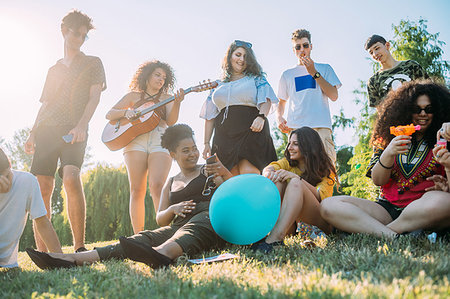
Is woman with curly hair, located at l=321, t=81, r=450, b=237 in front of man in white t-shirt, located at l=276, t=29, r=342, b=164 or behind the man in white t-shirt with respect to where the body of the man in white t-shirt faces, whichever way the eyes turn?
in front

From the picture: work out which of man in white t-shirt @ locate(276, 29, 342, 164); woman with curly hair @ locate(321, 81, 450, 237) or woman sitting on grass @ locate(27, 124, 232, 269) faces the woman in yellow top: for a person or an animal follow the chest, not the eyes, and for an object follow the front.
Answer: the man in white t-shirt

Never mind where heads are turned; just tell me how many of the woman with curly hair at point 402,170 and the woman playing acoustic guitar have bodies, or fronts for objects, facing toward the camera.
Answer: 2

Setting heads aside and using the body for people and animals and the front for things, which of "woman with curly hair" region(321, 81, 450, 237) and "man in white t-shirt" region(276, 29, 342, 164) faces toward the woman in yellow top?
the man in white t-shirt

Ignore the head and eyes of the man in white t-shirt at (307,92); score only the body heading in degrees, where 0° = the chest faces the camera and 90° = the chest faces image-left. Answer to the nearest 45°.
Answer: approximately 0°

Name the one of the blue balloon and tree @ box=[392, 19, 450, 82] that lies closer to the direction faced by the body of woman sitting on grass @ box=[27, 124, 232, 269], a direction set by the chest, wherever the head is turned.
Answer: the blue balloon

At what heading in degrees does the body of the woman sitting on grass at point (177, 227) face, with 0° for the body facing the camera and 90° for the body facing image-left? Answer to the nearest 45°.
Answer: approximately 45°

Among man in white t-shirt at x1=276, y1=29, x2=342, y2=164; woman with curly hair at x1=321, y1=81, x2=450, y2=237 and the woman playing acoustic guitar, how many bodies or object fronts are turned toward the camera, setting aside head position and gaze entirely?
3

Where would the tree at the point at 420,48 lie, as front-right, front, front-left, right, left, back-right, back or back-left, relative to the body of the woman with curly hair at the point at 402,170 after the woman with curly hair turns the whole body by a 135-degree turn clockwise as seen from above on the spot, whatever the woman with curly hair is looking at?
front-right

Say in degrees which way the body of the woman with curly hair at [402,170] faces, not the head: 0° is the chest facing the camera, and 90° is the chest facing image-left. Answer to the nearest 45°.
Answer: approximately 0°
